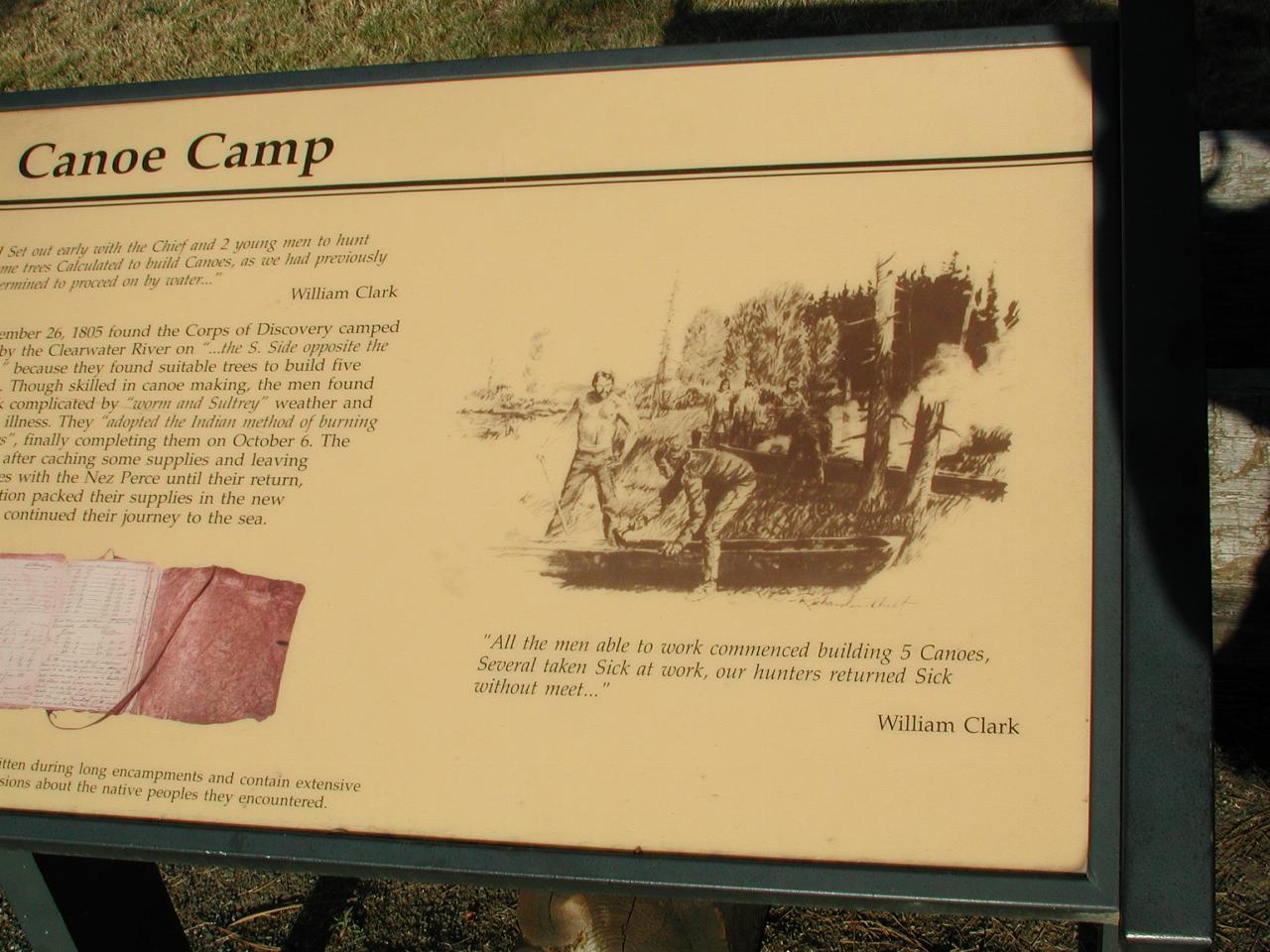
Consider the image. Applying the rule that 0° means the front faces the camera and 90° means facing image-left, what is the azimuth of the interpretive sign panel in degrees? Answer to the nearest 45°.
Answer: approximately 0°
